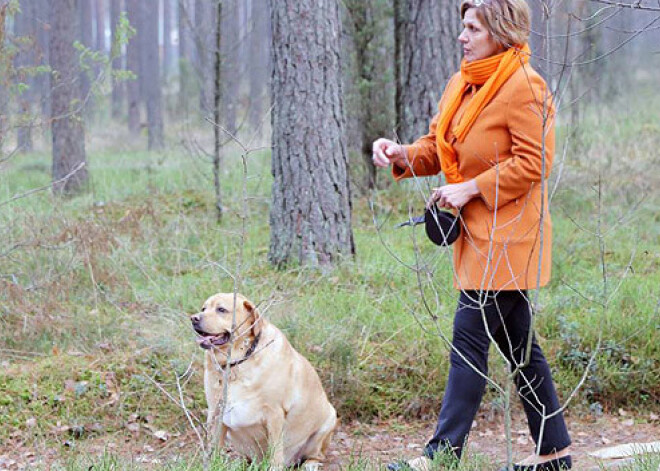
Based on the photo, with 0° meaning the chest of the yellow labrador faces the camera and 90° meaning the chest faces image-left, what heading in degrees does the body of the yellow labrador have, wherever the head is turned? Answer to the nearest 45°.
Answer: approximately 45°

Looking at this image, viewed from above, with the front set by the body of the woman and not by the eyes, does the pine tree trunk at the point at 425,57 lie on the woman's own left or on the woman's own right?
on the woman's own right

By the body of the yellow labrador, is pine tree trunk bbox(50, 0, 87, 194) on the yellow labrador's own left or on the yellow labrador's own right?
on the yellow labrador's own right

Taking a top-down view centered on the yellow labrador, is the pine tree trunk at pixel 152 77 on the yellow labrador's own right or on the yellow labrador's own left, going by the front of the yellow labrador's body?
on the yellow labrador's own right

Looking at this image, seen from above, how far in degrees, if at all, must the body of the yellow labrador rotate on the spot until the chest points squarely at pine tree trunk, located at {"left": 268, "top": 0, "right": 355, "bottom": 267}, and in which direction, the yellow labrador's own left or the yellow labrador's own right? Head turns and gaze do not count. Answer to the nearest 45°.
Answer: approximately 135° to the yellow labrador's own right

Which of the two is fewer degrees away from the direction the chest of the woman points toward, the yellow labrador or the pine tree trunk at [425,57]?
the yellow labrador

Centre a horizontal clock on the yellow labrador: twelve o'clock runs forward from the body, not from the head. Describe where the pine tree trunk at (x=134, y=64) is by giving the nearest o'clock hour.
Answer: The pine tree trunk is roughly at 4 o'clock from the yellow labrador.

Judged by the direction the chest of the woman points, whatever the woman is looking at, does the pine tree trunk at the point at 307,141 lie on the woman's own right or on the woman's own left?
on the woman's own right

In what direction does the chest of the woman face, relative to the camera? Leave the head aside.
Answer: to the viewer's left

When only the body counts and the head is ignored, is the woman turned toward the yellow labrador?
yes

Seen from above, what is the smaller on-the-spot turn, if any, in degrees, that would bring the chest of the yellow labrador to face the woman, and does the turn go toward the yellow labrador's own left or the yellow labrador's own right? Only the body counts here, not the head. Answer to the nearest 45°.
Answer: approximately 135° to the yellow labrador's own left

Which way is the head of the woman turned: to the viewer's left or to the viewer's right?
to the viewer's left
